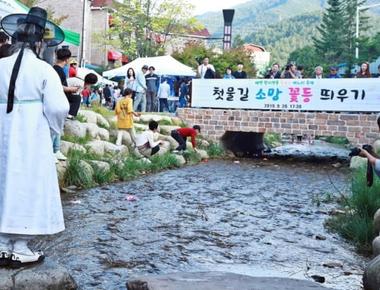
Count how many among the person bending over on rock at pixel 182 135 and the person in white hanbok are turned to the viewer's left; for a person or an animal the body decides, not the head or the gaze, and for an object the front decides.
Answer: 0

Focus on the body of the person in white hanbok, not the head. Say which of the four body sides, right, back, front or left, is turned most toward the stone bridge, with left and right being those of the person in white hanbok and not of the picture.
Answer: front

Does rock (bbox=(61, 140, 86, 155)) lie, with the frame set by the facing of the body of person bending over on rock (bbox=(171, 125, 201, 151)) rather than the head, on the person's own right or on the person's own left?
on the person's own right

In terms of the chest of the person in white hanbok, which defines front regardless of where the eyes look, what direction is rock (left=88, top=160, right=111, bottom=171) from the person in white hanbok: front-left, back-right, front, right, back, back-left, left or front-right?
front-left

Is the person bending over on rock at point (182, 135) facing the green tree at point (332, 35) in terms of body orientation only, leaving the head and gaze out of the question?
no

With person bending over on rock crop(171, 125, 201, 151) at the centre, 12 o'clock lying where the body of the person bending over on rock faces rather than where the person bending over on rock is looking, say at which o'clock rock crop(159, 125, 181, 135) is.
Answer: The rock is roughly at 8 o'clock from the person bending over on rock.

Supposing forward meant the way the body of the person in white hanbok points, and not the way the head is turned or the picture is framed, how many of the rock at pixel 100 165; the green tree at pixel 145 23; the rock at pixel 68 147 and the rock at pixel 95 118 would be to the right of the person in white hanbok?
0

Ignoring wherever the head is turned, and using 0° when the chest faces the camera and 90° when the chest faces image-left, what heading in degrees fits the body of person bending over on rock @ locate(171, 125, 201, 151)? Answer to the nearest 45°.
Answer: approximately 270°

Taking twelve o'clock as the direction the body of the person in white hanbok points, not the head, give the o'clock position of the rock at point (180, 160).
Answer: The rock is roughly at 11 o'clock from the person in white hanbok.

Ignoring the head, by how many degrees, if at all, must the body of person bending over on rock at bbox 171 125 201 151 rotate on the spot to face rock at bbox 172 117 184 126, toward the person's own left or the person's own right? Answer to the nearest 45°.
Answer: approximately 90° to the person's own left

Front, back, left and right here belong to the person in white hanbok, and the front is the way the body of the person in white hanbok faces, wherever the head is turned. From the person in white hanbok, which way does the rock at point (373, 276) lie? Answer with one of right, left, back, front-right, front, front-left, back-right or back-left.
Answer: front-right

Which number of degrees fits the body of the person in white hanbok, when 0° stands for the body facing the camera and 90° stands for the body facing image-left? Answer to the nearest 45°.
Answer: approximately 225°

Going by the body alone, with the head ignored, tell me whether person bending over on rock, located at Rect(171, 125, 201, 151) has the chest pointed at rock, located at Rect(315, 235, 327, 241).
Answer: no
